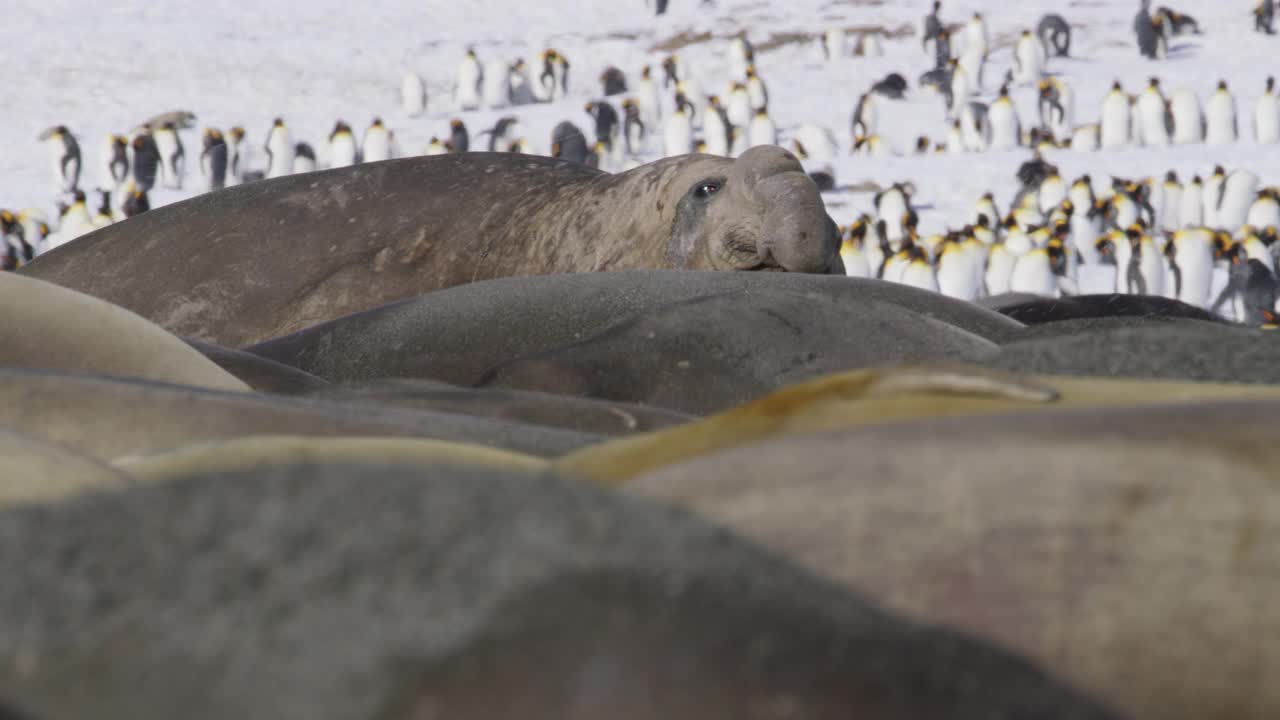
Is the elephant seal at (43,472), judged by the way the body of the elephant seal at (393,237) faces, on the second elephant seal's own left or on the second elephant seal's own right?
on the second elephant seal's own right

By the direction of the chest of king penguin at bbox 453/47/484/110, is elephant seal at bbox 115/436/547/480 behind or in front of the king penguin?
in front

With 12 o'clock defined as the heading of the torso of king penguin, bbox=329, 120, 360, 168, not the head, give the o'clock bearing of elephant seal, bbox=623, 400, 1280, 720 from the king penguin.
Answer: The elephant seal is roughly at 12 o'clock from the king penguin.

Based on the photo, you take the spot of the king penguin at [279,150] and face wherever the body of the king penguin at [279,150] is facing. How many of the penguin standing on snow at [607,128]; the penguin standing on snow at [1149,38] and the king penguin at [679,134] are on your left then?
3

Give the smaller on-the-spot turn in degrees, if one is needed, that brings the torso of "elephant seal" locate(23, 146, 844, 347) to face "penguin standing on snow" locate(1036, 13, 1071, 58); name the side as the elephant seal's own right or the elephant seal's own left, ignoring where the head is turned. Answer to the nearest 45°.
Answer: approximately 45° to the elephant seal's own left

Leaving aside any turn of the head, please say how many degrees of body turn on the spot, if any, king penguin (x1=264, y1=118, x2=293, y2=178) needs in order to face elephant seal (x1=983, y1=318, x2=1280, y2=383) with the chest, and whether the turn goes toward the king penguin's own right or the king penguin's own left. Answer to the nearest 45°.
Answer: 0° — it already faces it

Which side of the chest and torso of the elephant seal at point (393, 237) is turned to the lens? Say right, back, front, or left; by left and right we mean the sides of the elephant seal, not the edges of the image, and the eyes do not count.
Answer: right

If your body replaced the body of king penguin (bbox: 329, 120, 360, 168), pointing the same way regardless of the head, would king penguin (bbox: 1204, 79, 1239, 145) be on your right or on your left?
on your left

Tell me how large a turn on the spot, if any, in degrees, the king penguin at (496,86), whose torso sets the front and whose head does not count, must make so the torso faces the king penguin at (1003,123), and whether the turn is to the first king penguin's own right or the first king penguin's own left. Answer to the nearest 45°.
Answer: approximately 45° to the first king penguin's own left

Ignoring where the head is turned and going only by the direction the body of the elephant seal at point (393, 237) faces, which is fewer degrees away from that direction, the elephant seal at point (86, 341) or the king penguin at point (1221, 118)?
the king penguin

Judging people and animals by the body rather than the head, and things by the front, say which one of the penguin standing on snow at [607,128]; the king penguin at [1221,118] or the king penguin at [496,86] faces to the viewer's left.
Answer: the penguin standing on snow

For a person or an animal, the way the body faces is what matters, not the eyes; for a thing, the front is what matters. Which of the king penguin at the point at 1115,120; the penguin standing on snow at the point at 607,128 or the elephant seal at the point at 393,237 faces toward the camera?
the king penguin

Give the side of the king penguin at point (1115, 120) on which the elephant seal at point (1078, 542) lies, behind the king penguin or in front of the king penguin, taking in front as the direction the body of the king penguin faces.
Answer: in front
